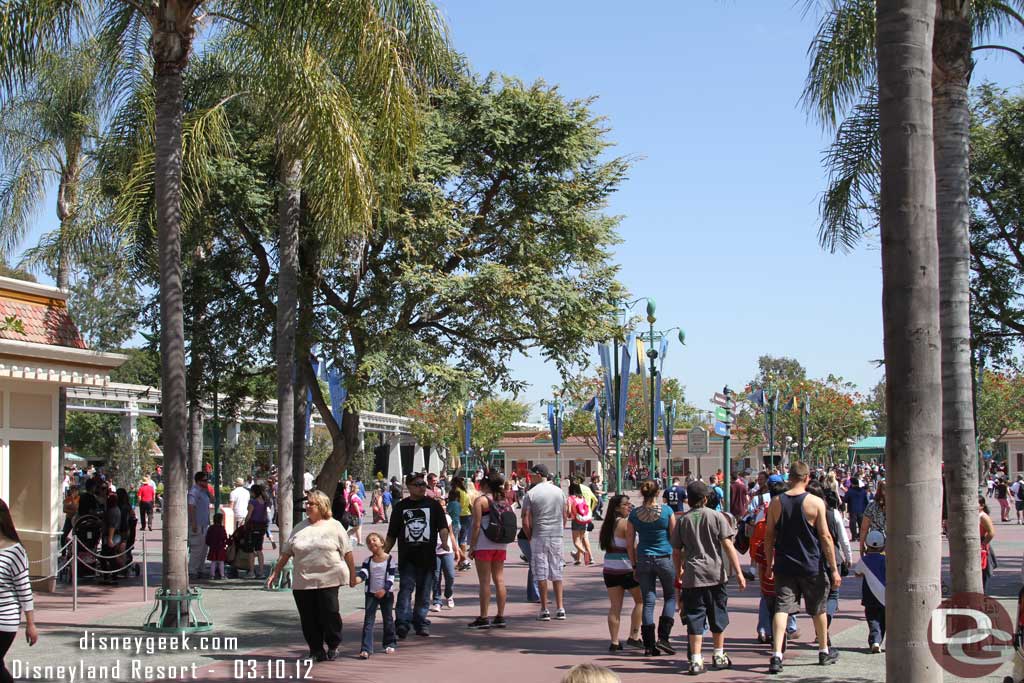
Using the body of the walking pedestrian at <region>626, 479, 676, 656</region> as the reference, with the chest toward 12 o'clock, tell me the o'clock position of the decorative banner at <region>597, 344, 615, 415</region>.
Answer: The decorative banner is roughly at 12 o'clock from the walking pedestrian.

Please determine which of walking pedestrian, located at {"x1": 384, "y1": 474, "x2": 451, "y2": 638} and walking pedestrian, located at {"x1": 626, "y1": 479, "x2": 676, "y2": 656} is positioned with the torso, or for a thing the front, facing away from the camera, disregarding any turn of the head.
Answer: walking pedestrian, located at {"x1": 626, "y1": 479, "x2": 676, "y2": 656}

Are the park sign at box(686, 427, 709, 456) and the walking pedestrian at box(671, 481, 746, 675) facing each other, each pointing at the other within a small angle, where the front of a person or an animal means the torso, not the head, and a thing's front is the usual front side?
yes

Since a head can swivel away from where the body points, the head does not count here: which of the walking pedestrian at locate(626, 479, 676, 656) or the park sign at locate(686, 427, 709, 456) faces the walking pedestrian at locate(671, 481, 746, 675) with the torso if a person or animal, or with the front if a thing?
the park sign

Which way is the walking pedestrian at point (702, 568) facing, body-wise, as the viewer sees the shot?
away from the camera

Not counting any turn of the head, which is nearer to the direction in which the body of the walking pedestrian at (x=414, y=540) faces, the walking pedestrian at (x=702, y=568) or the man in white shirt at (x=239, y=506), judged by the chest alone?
the walking pedestrian

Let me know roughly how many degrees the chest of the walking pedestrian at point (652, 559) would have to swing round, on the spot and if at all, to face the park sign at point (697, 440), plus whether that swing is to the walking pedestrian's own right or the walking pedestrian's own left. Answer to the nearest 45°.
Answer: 0° — they already face it

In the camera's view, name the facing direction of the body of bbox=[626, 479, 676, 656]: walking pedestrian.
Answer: away from the camera

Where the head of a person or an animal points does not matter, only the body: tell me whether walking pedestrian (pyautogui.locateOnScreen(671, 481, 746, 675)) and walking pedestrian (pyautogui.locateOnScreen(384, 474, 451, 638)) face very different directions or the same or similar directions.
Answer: very different directions

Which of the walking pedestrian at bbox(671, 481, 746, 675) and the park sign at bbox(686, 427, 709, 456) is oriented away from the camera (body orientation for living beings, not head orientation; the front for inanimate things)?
the walking pedestrian

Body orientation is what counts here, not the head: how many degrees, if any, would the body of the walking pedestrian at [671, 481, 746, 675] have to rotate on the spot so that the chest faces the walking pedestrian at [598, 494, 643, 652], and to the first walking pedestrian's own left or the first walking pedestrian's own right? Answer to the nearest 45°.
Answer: approximately 45° to the first walking pedestrian's own left

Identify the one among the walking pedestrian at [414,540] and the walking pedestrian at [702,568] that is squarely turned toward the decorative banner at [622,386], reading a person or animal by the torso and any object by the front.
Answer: the walking pedestrian at [702,568]

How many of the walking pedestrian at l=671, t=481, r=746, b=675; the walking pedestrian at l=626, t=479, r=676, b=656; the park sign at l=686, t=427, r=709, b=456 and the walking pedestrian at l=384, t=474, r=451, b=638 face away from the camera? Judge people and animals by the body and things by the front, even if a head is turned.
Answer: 2

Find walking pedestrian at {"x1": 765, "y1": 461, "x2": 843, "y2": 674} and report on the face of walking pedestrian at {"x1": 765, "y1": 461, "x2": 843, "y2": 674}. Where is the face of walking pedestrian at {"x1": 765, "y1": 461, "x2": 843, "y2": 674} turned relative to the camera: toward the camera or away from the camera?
away from the camera
